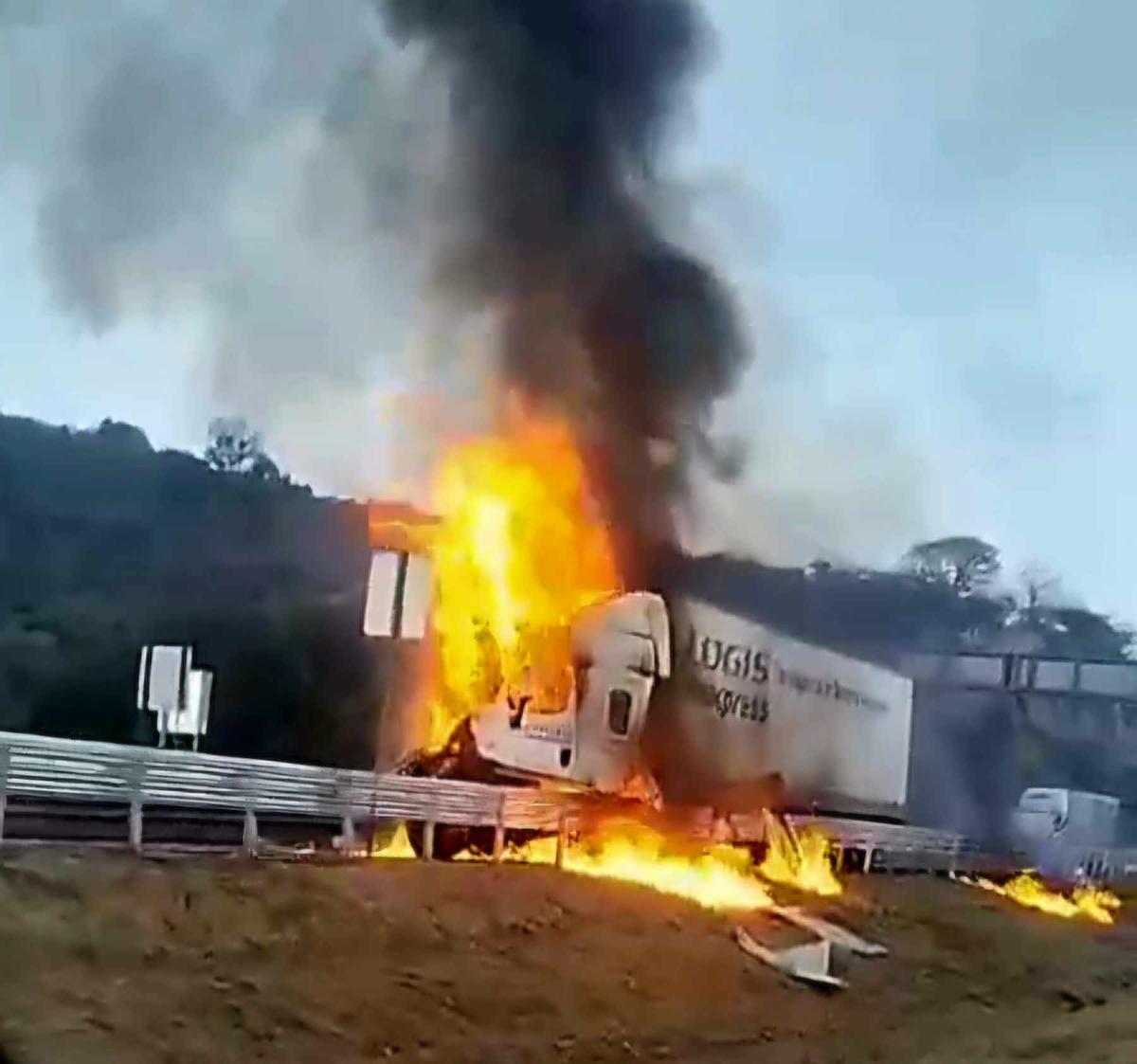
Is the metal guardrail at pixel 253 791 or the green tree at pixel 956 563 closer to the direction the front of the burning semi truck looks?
the metal guardrail

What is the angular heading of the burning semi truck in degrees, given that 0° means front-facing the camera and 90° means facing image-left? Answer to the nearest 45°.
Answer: approximately 45°

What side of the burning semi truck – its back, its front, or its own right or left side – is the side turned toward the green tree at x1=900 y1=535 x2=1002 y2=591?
back

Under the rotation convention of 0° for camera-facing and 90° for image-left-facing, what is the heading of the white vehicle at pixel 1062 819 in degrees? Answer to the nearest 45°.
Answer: approximately 45°

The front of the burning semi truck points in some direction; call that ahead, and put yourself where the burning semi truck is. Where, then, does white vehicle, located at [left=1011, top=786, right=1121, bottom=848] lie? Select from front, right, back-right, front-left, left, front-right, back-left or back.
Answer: back

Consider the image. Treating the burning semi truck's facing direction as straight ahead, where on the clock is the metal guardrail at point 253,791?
The metal guardrail is roughly at 11 o'clock from the burning semi truck.
